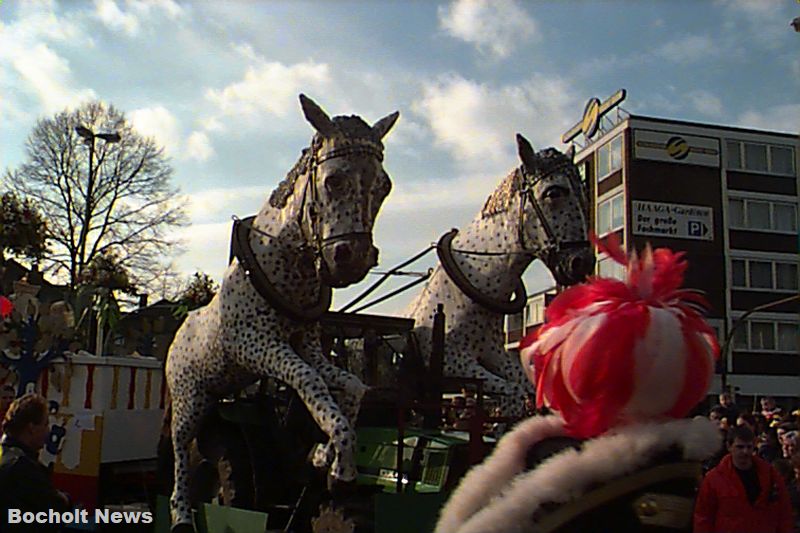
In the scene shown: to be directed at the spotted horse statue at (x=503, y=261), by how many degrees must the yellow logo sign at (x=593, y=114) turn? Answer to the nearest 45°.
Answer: approximately 45° to its left

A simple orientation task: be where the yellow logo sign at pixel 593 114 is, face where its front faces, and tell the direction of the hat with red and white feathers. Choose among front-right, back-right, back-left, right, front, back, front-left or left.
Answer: front-left

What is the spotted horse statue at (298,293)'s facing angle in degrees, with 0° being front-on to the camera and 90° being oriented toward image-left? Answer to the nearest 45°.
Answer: approximately 315°

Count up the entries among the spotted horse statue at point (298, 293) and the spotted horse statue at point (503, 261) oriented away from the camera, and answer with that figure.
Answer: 0

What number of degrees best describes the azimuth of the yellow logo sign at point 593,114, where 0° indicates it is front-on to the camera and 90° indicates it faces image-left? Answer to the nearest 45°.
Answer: approximately 45°
